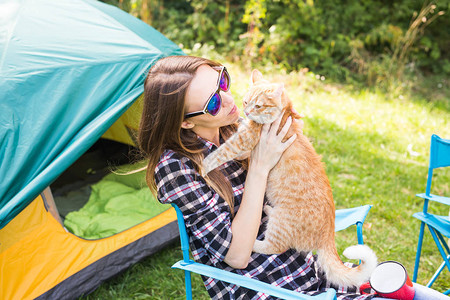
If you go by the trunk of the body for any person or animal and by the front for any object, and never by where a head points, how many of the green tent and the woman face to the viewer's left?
0

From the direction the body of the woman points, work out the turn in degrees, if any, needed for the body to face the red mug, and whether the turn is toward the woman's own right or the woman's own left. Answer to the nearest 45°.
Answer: approximately 45° to the woman's own left

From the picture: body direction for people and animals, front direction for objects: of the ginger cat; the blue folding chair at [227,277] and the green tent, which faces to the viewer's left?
the ginger cat

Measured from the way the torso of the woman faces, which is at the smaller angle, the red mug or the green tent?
the red mug

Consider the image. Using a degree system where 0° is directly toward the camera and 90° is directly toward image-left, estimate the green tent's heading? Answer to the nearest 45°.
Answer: approximately 315°

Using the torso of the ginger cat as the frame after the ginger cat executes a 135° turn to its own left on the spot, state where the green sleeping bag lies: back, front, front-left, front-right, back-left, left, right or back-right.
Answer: back

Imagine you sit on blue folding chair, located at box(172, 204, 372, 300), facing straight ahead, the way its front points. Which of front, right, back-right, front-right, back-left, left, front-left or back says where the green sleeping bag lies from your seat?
back

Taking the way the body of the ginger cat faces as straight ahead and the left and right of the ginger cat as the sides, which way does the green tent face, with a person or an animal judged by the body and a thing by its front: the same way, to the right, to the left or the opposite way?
the opposite way

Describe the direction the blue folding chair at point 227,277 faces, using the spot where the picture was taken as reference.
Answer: facing the viewer and to the right of the viewer

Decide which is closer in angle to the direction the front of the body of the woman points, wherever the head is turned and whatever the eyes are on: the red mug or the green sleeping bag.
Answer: the red mug

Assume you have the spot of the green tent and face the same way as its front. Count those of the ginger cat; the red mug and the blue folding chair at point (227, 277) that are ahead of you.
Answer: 3

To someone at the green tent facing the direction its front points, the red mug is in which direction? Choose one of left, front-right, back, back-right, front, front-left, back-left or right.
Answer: front

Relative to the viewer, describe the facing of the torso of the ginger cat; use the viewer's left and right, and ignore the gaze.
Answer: facing to the left of the viewer

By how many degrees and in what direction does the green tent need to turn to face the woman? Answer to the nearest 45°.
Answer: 0° — it already faces them
